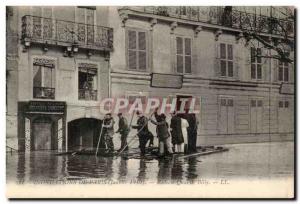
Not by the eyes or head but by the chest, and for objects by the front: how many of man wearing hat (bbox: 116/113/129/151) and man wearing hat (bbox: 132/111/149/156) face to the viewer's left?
2

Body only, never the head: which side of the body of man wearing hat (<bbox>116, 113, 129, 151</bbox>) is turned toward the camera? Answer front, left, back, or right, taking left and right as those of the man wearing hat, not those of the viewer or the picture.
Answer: left

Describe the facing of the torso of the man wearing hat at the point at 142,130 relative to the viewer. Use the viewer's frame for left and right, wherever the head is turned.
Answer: facing to the left of the viewer

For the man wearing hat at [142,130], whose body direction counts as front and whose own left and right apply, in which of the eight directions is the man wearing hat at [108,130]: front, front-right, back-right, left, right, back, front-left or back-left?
front

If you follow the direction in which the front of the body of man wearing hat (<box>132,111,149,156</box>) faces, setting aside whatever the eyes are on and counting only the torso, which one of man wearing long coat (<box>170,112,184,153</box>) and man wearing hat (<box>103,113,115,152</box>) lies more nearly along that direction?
the man wearing hat

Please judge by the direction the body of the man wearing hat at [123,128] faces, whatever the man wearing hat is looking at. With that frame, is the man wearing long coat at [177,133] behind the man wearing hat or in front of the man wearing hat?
behind

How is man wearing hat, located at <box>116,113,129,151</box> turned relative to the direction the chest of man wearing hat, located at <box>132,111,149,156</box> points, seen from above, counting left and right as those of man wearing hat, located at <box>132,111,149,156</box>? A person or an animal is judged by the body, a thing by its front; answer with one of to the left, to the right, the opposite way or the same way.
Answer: the same way
